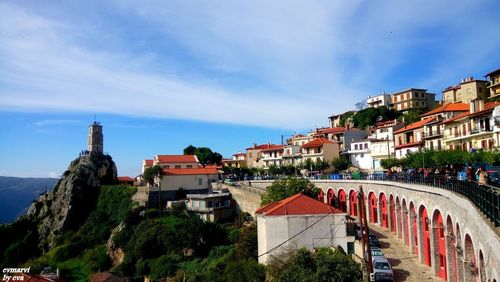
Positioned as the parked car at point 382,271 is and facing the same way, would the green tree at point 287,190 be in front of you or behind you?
behind

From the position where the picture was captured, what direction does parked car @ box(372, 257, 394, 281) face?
facing the viewer

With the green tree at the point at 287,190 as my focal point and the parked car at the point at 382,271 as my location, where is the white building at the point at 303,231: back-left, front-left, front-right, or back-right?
front-left
